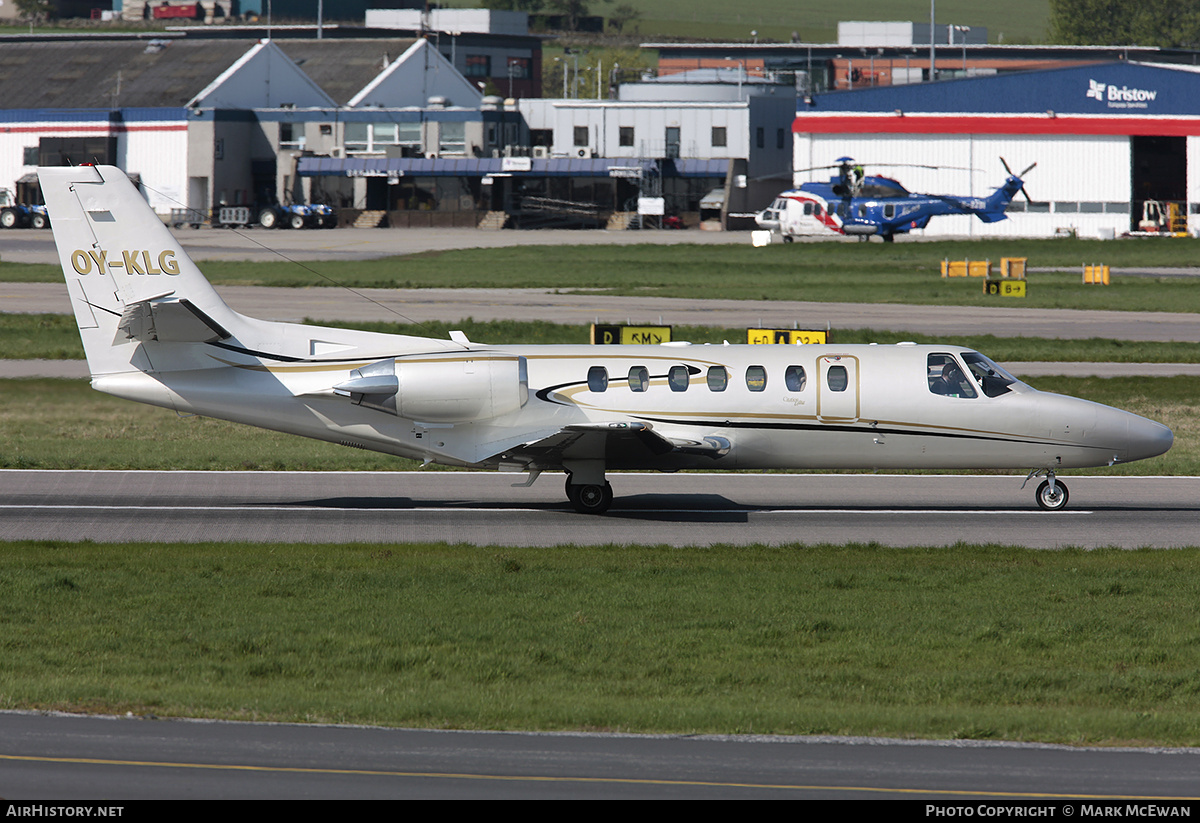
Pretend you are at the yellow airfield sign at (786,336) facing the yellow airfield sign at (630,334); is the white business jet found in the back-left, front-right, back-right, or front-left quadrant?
front-left

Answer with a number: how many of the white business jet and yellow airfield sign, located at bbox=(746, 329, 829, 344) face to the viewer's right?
1

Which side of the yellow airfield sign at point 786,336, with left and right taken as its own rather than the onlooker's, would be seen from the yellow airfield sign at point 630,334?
right

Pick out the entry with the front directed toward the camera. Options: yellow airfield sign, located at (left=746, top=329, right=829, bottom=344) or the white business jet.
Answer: the yellow airfield sign

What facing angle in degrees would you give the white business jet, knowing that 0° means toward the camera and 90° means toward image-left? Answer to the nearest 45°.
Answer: approximately 270°

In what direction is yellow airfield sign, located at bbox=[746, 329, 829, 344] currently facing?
toward the camera

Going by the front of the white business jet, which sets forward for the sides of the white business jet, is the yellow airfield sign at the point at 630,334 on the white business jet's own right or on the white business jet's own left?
on the white business jet's own left

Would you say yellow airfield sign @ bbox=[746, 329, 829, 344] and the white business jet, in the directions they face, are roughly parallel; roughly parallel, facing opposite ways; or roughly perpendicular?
roughly perpendicular

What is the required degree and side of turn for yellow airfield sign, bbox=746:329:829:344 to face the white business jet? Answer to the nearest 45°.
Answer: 0° — it already faces it

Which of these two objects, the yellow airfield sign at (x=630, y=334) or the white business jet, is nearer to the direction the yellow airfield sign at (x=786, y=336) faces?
the white business jet
